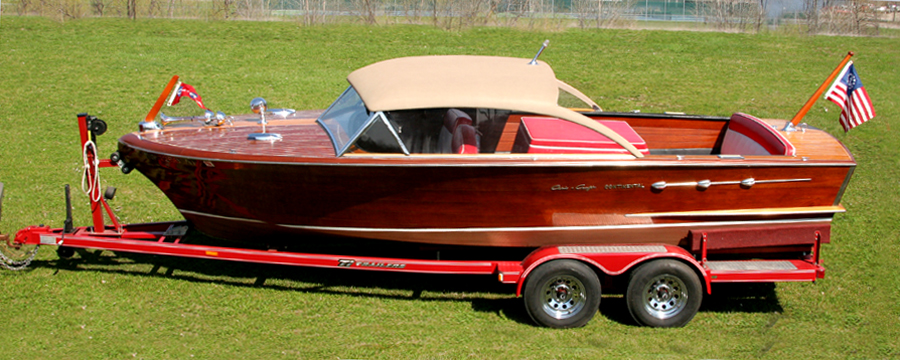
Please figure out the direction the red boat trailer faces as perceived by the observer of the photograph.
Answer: facing to the left of the viewer

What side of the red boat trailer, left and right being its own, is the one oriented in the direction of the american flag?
back

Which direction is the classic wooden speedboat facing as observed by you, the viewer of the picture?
facing to the left of the viewer
